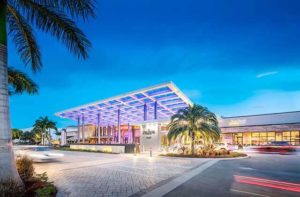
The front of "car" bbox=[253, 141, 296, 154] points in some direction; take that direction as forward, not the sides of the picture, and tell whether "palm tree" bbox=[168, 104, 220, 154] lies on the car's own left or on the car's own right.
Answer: on the car's own left

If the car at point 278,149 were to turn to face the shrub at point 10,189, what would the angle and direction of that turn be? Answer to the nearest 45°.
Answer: approximately 90° to its left

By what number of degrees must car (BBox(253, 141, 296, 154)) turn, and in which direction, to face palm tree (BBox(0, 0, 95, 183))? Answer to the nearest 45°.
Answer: approximately 90° to its left

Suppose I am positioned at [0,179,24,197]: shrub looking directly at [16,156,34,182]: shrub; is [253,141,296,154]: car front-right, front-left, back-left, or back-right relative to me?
front-right

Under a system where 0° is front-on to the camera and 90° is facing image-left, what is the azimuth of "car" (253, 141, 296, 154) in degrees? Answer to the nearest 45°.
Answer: approximately 90°

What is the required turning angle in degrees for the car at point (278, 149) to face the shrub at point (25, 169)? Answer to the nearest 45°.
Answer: approximately 90° to its left
